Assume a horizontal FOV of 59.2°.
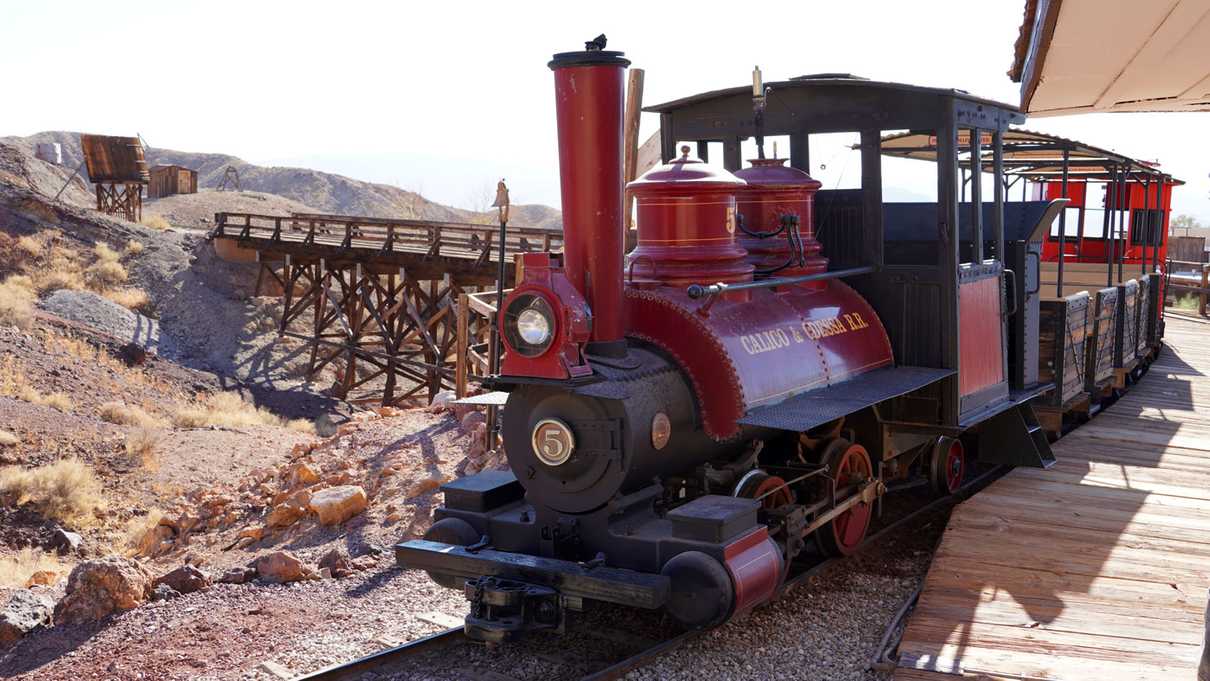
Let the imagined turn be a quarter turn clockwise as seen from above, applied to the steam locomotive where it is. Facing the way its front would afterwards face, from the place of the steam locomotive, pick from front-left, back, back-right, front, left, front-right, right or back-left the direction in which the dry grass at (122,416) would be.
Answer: front

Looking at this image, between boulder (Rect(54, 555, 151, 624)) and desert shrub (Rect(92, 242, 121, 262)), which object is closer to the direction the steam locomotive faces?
the boulder

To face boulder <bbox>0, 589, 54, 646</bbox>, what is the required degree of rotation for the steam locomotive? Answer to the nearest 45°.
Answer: approximately 45° to its right

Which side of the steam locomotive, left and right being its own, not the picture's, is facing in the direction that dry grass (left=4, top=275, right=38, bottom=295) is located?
right

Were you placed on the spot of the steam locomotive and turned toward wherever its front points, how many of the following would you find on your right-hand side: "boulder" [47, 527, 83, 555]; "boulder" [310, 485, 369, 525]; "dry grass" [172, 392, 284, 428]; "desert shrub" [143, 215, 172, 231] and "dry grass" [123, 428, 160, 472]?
5

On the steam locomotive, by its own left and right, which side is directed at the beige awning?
left

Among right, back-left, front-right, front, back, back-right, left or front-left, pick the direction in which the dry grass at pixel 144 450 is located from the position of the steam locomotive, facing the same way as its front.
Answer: right

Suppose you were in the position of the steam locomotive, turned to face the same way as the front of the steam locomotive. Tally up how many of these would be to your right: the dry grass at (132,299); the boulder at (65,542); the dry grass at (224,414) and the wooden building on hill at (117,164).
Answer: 4

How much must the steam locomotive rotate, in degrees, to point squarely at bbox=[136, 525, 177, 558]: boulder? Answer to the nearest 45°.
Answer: approximately 90° to its right

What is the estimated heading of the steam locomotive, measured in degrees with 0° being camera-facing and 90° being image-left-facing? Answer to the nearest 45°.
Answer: approximately 45°

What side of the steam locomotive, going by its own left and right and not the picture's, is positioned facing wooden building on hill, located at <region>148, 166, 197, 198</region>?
right

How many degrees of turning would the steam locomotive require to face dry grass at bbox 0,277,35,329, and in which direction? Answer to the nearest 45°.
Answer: approximately 90° to its right

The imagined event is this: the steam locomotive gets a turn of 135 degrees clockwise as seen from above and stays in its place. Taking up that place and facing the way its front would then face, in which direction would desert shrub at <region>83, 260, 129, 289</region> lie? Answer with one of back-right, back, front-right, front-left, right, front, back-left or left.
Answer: front-left

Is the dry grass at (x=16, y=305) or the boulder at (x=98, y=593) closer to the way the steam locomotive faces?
the boulder
